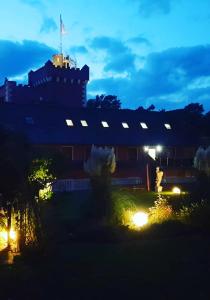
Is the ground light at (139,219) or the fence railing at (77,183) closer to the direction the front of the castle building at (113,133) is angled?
the ground light

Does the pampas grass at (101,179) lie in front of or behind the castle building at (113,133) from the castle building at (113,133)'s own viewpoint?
in front

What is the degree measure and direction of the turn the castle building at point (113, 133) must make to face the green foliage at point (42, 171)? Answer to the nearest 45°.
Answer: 0° — it already faces it

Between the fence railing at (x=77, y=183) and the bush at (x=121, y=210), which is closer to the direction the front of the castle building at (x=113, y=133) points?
the bush

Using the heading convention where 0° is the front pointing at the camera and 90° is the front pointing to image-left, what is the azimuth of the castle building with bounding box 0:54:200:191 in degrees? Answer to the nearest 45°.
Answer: approximately 0°

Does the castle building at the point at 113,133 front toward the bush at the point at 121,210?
yes

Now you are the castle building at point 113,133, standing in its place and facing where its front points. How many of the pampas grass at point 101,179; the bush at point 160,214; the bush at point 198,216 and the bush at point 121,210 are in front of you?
4

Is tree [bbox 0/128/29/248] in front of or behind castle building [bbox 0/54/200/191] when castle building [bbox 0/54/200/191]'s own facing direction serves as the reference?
in front

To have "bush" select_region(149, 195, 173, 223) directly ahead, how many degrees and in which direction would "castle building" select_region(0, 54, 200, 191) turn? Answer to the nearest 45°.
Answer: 0° — it already faces it

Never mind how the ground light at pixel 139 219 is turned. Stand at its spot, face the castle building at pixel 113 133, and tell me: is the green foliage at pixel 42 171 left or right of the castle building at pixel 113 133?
left

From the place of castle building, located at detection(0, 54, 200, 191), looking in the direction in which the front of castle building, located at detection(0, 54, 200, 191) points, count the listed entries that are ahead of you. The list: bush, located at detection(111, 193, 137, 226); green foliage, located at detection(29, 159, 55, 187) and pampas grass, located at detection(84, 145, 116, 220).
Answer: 3

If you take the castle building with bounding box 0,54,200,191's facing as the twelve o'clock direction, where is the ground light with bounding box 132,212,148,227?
The ground light is roughly at 12 o'clock from the castle building.
